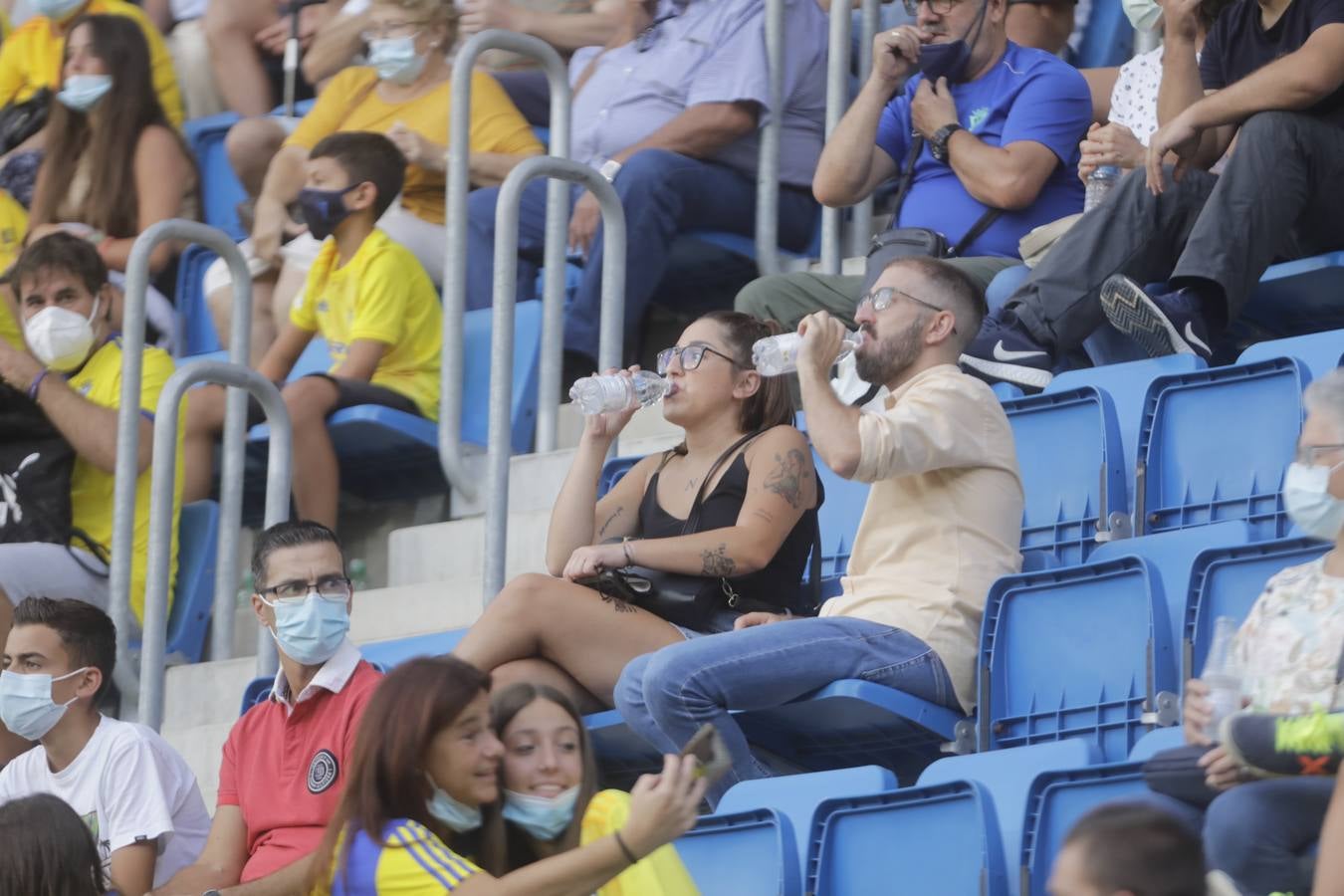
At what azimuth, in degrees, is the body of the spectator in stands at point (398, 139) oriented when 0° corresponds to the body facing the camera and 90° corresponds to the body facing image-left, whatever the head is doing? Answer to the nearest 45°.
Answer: approximately 45°

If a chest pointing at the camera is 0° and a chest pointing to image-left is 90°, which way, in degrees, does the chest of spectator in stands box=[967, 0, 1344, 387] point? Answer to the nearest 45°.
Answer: approximately 45°

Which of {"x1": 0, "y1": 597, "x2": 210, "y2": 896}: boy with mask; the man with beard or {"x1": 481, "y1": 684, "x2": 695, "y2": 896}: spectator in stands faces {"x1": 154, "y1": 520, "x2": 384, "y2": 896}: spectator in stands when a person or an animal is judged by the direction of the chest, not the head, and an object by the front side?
the man with beard

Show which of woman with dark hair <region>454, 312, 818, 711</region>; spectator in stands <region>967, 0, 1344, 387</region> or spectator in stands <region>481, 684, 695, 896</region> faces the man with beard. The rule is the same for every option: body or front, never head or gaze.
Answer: spectator in stands <region>967, 0, 1344, 387</region>

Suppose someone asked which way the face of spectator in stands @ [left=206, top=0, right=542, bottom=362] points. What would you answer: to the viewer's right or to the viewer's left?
to the viewer's left

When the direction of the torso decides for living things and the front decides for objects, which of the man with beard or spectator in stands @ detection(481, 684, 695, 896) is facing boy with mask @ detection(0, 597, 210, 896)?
the man with beard

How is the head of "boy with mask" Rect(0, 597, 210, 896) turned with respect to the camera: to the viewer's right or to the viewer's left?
to the viewer's left

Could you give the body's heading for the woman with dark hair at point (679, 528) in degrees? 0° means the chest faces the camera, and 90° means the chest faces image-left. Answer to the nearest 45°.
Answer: approximately 45°

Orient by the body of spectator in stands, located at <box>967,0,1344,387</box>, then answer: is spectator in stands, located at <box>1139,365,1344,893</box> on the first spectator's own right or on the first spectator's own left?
on the first spectator's own left

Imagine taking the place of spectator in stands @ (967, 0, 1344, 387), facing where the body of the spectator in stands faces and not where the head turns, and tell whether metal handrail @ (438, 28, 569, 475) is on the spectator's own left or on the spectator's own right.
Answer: on the spectator's own right

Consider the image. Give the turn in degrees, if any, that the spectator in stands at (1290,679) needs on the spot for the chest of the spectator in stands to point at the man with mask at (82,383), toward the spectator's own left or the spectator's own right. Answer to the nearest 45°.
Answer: approximately 90° to the spectator's own right

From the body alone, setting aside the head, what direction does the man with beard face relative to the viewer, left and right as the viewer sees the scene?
facing to the left of the viewer

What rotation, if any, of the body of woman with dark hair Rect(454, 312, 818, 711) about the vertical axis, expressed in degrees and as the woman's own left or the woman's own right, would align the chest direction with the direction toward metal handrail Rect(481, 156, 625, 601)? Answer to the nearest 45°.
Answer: approximately 90° to the woman's own right

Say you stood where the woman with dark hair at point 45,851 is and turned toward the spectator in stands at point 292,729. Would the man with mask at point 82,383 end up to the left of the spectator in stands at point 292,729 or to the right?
left
